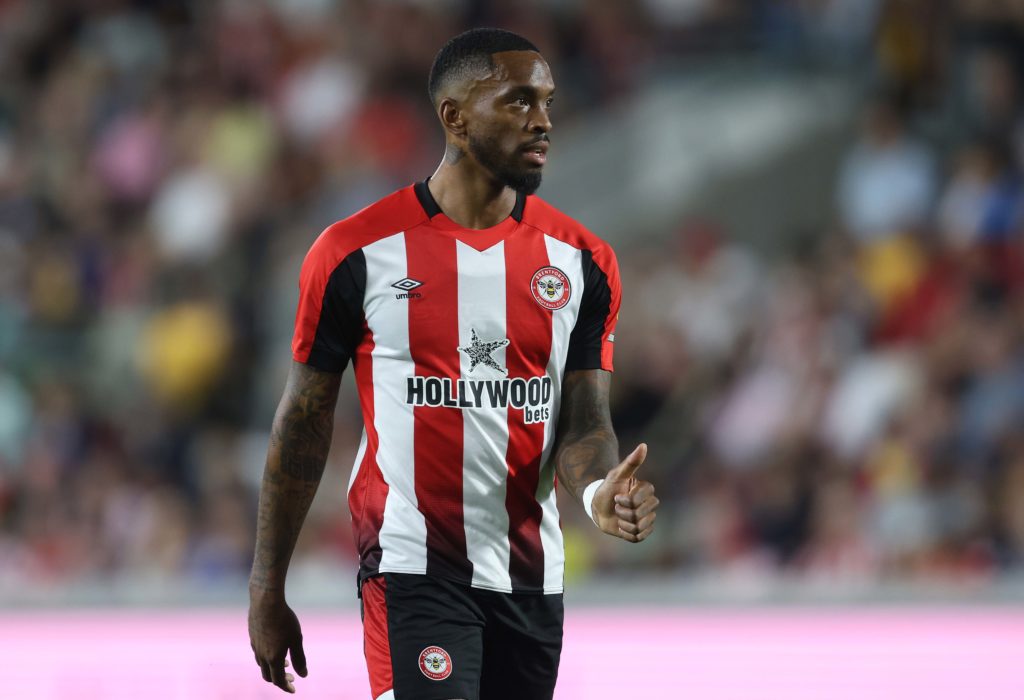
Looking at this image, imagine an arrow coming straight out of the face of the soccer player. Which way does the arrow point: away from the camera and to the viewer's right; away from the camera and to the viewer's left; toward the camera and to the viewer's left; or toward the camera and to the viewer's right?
toward the camera and to the viewer's right

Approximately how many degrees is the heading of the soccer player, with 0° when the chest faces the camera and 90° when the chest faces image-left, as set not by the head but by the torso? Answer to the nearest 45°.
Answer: approximately 315°
